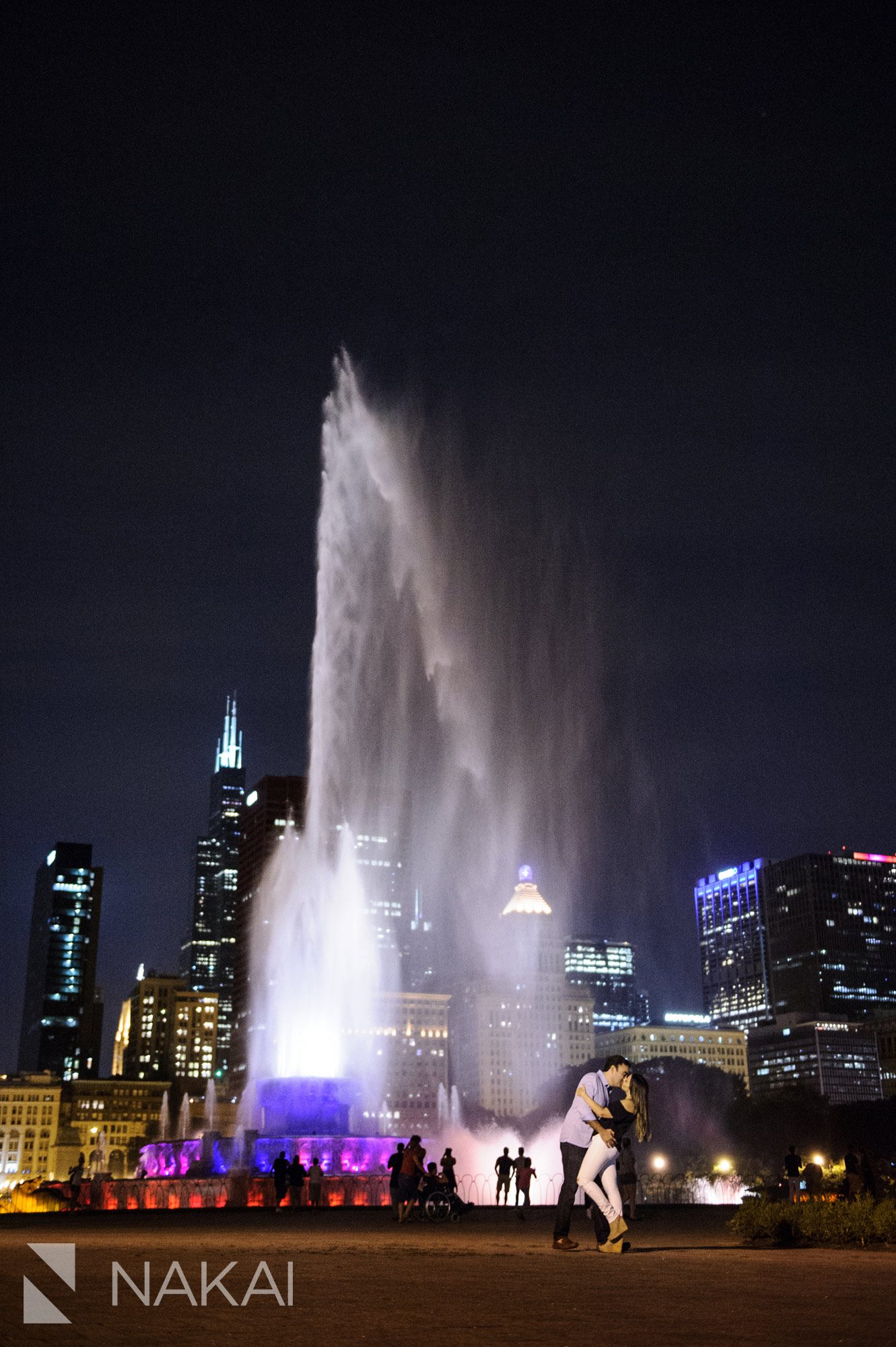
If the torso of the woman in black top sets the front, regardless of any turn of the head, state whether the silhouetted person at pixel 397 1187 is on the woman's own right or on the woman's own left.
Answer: on the woman's own right

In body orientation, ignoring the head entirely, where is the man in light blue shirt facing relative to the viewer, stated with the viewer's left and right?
facing to the right of the viewer

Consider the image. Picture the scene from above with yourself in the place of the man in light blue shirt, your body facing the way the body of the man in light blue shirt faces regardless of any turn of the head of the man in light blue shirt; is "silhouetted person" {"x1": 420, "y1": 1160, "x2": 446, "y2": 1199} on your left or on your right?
on your left

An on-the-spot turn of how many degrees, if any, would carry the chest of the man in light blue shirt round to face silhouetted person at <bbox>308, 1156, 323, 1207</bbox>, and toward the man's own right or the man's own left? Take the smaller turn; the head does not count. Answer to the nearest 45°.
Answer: approximately 90° to the man's own left

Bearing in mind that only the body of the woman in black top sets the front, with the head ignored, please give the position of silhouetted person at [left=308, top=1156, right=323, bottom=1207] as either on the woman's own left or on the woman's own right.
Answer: on the woman's own right

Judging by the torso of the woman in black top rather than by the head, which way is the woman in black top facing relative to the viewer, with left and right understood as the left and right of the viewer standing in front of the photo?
facing to the left of the viewer

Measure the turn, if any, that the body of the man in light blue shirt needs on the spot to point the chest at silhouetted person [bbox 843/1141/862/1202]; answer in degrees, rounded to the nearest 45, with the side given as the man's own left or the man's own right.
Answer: approximately 45° to the man's own left

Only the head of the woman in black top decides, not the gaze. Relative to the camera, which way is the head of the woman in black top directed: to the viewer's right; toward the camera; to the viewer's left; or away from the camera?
to the viewer's left

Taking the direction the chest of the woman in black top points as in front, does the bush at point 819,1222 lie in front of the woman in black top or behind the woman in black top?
behind

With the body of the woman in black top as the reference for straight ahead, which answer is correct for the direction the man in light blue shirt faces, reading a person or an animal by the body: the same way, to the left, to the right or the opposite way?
the opposite way

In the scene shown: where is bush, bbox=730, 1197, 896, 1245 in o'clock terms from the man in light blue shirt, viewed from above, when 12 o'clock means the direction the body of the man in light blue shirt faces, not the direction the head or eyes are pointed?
The bush is roughly at 11 o'clock from the man in light blue shirt.

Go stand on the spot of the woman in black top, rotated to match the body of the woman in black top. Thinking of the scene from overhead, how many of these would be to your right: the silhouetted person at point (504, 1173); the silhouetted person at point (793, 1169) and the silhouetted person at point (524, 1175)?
3
